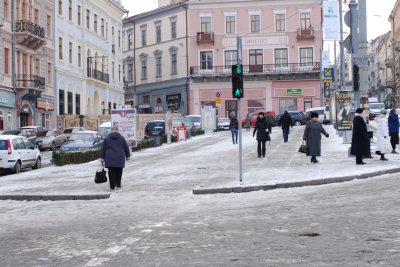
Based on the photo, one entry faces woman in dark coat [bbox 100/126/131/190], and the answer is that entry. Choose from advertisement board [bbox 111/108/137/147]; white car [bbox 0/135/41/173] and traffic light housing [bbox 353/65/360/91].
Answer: the advertisement board

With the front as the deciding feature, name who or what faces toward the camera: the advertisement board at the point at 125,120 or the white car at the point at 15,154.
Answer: the advertisement board

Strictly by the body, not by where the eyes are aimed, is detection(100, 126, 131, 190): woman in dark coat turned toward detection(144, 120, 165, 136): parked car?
yes

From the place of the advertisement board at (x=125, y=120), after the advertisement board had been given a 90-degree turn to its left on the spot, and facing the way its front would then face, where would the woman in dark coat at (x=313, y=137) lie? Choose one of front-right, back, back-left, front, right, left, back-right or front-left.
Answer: front-right

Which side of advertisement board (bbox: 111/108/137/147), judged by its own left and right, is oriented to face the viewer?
front

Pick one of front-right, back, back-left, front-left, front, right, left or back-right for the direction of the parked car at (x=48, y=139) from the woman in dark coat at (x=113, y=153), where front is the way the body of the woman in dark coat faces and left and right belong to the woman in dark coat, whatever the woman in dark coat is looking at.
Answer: front

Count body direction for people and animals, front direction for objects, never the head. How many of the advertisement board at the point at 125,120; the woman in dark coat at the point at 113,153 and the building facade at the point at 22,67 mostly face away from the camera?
1

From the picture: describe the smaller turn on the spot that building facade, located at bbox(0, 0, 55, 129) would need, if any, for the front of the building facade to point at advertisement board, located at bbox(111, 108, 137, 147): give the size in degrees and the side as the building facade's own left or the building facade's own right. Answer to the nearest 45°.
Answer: approximately 45° to the building facade's own right

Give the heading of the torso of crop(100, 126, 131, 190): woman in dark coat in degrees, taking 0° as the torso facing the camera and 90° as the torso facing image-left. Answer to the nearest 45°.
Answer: approximately 180°

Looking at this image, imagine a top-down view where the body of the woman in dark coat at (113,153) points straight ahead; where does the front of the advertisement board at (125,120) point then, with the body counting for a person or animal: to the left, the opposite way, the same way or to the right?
the opposite way
